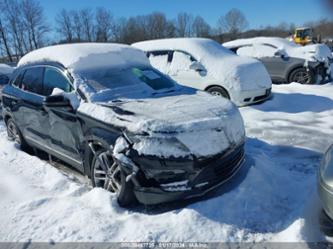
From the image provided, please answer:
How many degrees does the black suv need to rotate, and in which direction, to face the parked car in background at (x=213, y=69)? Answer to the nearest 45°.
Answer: approximately 90° to its left

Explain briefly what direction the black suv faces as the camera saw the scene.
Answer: facing the viewer and to the right of the viewer

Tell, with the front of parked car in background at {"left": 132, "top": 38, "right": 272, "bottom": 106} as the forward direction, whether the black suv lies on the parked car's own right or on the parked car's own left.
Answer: on the parked car's own right

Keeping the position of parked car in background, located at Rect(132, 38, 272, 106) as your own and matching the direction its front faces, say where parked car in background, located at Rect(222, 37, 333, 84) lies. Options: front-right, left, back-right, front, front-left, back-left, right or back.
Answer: left

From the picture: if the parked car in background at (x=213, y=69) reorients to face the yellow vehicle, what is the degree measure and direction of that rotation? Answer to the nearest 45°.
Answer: approximately 135° to its left

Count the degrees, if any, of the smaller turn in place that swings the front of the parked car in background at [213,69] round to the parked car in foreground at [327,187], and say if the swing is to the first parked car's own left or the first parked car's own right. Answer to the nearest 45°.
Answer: approximately 45° to the first parked car's own right

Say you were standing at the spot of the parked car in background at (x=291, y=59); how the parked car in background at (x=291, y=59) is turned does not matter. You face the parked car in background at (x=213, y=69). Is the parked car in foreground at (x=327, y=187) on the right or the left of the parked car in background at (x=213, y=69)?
left

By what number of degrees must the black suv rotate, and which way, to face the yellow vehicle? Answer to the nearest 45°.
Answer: approximately 90° to its left

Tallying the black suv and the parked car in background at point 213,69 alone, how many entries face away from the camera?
0

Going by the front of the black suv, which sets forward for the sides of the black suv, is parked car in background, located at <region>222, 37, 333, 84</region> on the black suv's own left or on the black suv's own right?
on the black suv's own left
